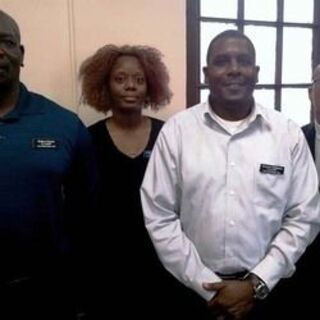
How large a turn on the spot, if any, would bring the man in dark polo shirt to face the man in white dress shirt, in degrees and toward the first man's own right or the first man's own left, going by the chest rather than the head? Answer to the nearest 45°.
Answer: approximately 90° to the first man's own left

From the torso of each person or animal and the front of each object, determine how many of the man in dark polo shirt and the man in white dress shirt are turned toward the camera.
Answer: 2

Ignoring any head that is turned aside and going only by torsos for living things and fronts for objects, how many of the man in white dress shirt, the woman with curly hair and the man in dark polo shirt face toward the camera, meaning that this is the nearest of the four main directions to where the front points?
3

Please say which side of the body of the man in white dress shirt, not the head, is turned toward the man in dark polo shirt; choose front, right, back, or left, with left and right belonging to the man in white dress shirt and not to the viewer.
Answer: right

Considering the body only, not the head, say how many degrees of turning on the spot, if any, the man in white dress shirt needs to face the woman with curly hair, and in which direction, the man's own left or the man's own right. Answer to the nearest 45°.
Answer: approximately 135° to the man's own right

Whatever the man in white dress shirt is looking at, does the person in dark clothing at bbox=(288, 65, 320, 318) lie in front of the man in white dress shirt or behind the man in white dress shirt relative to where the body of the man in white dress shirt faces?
behind

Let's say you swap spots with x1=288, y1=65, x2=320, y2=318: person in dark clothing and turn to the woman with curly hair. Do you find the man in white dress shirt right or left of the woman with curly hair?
left

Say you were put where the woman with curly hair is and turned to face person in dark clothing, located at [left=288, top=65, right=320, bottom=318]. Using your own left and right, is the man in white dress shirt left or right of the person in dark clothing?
right
